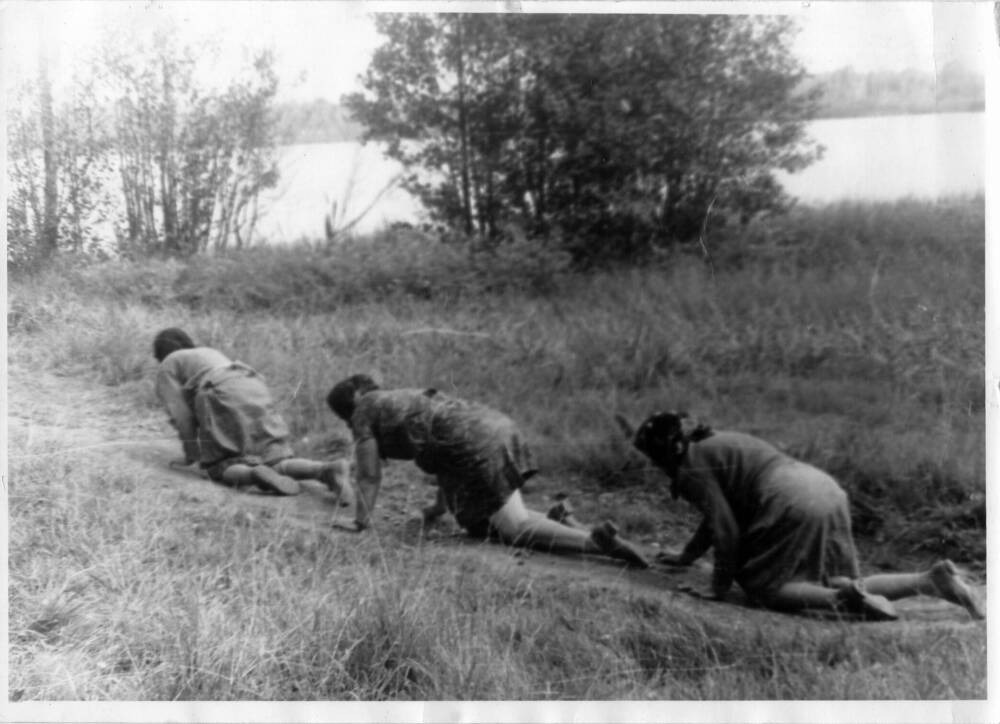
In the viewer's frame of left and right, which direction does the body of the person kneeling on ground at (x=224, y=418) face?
facing away from the viewer and to the left of the viewer

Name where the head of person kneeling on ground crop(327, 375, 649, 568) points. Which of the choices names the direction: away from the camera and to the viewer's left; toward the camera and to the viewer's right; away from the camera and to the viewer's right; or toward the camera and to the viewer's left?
away from the camera and to the viewer's left

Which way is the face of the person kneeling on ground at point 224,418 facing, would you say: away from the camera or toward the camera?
away from the camera

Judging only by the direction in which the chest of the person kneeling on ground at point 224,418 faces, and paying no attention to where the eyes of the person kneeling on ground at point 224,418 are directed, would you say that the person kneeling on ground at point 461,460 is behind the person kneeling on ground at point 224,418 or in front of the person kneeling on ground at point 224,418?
behind

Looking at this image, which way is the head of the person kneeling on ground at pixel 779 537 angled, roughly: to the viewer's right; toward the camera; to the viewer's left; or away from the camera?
to the viewer's left

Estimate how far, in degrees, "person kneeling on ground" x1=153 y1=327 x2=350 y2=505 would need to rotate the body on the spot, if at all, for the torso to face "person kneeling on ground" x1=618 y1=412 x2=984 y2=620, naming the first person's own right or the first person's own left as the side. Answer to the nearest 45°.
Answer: approximately 135° to the first person's own right
